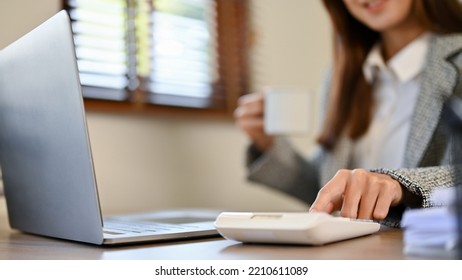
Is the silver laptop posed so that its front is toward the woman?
yes

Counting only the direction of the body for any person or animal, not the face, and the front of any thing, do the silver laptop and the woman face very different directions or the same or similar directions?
very different directions

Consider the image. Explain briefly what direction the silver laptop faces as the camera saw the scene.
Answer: facing away from the viewer and to the right of the viewer

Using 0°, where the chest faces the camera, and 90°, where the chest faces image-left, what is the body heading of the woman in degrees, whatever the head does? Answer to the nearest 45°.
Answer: approximately 45°

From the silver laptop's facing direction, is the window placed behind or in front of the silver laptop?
in front

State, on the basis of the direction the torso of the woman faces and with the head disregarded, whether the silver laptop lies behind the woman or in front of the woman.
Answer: in front
